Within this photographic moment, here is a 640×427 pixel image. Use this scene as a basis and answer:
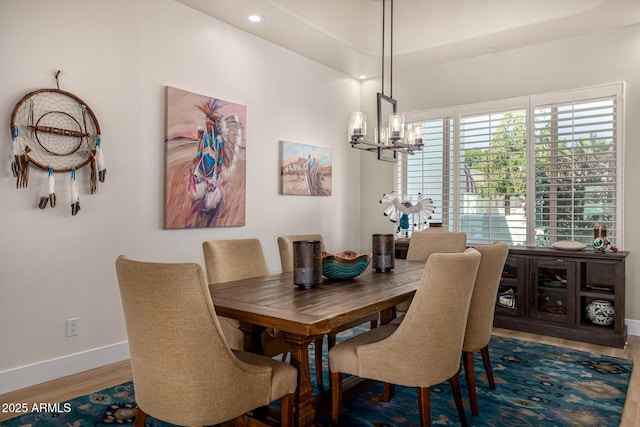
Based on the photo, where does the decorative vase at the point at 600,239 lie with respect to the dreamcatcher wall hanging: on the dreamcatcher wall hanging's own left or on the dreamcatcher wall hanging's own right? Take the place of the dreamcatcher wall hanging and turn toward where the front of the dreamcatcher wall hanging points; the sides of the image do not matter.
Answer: on the dreamcatcher wall hanging's own left

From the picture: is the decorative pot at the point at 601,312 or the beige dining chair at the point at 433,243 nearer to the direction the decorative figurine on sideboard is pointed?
the beige dining chair

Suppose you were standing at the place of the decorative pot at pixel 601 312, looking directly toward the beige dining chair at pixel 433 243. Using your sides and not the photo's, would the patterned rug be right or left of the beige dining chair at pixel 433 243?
left
